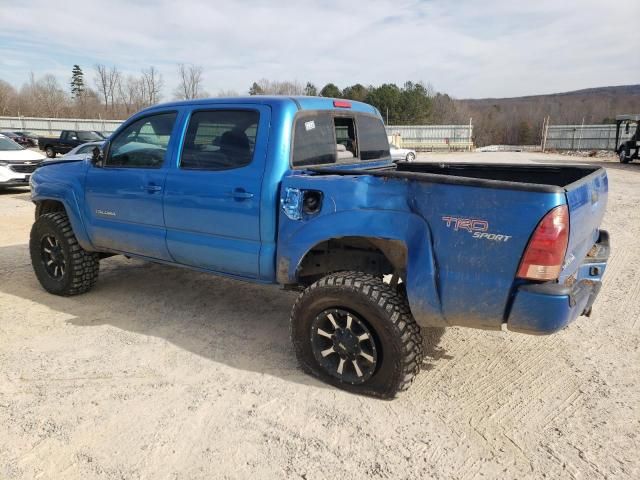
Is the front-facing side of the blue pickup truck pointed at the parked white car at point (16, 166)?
yes

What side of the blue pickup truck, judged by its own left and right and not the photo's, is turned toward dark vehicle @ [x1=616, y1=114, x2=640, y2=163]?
right

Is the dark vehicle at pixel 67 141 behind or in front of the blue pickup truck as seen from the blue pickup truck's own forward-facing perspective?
in front

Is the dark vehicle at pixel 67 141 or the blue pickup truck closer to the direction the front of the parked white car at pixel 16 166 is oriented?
the blue pickup truck

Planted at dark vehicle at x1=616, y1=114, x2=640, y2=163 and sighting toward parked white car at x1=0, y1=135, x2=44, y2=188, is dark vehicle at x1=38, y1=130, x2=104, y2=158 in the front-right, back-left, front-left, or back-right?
front-right

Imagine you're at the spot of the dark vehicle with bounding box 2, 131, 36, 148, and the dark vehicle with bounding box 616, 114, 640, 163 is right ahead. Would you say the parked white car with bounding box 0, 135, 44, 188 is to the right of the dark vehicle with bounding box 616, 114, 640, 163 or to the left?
right

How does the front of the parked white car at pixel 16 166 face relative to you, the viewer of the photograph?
facing the viewer and to the right of the viewer

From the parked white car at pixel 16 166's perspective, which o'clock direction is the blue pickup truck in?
The blue pickup truck is roughly at 1 o'clock from the parked white car.

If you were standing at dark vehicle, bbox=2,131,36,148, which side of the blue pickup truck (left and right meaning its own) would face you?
front

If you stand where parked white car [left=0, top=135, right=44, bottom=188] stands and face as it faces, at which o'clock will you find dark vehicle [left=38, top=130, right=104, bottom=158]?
The dark vehicle is roughly at 8 o'clock from the parked white car.

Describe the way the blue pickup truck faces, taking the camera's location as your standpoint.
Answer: facing away from the viewer and to the left of the viewer
